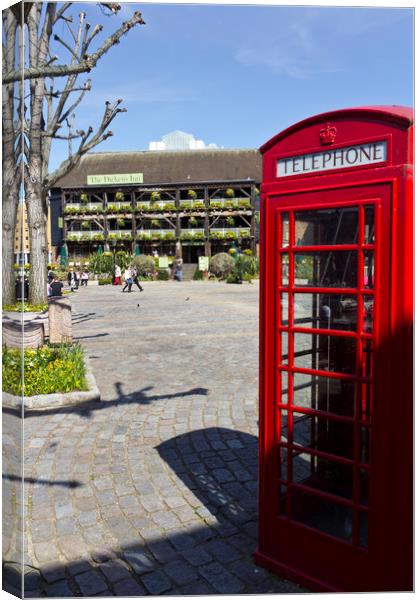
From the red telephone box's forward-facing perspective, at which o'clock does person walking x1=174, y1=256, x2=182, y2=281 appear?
The person walking is roughly at 4 o'clock from the red telephone box.

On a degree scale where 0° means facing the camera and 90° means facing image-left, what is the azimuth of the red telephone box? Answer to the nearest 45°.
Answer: approximately 45°

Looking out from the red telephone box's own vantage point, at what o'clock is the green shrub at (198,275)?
The green shrub is roughly at 4 o'clock from the red telephone box.

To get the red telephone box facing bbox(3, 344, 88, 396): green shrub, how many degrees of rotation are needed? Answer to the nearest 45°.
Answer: approximately 90° to its right

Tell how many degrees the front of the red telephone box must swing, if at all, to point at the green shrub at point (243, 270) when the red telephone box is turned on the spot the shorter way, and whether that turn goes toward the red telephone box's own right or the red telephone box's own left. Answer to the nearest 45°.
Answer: approximately 135° to the red telephone box's own right

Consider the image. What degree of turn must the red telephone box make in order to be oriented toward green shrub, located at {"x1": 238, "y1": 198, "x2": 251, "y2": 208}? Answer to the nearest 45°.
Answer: approximately 135° to its right

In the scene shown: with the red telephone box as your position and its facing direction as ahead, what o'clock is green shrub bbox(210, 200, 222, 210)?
The green shrub is roughly at 4 o'clock from the red telephone box.
